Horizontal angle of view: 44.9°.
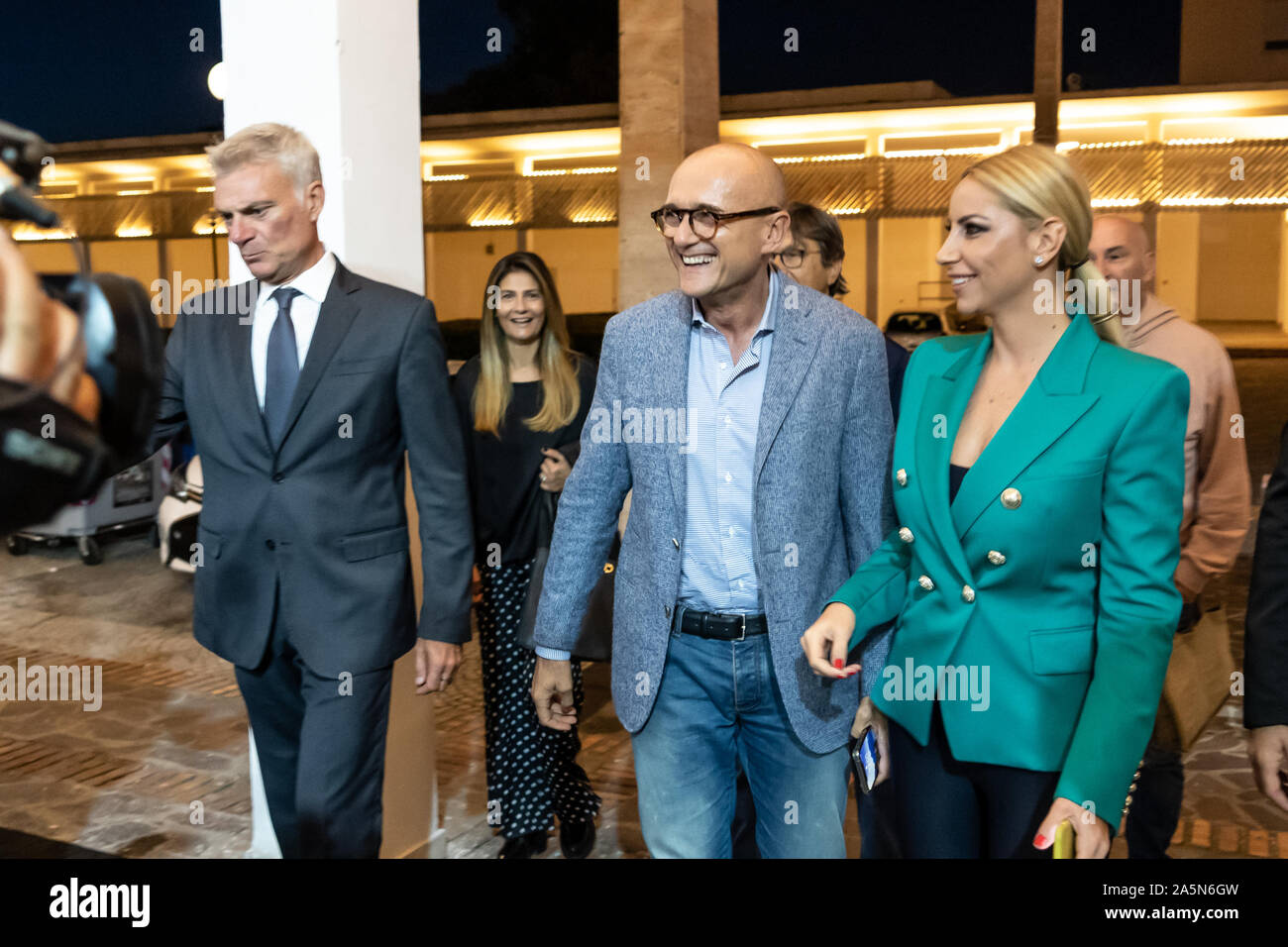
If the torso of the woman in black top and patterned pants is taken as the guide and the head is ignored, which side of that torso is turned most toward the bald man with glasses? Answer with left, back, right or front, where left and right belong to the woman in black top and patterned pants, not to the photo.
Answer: front

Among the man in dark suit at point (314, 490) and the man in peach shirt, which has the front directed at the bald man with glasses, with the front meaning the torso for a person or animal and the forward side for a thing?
the man in peach shirt

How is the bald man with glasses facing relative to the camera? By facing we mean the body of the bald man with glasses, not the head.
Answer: toward the camera

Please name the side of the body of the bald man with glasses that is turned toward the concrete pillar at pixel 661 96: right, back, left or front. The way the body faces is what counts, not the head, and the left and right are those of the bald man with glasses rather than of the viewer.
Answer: back

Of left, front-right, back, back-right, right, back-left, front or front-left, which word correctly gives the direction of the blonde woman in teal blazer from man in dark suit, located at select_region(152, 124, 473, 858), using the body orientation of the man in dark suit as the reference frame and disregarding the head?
left

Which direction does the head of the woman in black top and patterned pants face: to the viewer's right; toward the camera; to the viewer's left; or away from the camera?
toward the camera

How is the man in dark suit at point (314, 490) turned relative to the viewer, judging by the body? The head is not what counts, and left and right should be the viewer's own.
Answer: facing the viewer and to the left of the viewer

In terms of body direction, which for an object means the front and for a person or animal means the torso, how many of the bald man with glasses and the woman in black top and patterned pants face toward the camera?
2

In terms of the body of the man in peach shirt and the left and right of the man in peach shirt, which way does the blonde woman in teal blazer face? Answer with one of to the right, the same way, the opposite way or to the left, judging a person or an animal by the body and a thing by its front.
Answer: the same way

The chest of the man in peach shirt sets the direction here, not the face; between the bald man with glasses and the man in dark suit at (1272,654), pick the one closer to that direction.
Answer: the bald man with glasses

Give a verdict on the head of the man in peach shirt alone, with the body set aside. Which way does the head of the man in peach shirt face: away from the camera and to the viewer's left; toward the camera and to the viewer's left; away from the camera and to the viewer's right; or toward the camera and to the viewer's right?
toward the camera and to the viewer's left

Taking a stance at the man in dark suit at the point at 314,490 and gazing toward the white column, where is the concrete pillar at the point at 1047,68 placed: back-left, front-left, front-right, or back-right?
front-right

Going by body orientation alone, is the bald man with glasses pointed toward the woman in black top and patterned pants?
no

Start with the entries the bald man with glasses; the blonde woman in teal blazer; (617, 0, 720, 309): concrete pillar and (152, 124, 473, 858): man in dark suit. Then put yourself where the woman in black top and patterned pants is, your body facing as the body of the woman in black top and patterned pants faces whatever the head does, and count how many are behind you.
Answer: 1

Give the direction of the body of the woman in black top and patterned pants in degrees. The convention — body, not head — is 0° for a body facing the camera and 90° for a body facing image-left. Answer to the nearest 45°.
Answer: approximately 0°
